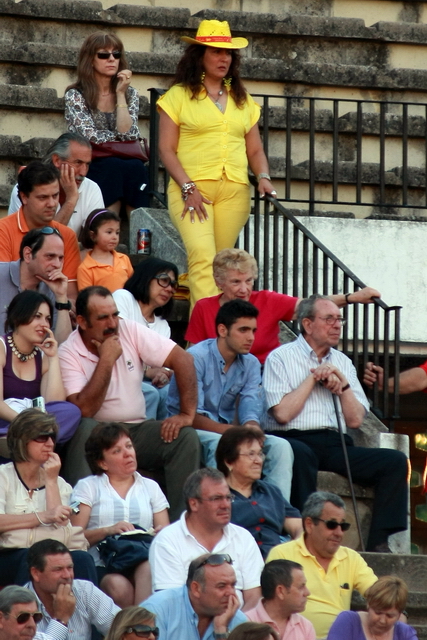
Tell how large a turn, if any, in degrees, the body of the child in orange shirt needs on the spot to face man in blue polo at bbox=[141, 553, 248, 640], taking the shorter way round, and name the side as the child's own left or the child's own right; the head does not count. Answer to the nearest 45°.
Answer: approximately 45° to the child's own right

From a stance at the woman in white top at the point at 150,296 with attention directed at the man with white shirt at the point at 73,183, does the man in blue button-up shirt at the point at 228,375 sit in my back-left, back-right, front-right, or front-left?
back-right

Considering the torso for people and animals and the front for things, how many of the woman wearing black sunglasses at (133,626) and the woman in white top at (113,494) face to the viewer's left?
0

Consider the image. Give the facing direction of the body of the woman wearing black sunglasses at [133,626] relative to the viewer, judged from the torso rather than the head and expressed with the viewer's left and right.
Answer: facing the viewer and to the right of the viewer

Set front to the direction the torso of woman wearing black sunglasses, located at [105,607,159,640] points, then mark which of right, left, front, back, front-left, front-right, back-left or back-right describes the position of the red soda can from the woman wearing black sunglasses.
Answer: back-left

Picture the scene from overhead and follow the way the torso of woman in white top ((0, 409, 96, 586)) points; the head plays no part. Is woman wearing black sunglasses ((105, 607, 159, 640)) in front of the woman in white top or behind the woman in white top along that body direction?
in front

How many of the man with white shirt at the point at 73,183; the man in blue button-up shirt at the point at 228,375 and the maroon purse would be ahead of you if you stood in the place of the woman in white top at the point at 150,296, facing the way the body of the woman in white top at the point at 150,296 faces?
1

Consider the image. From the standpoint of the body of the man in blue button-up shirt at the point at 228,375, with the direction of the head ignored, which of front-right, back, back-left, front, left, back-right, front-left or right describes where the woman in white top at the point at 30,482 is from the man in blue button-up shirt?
right

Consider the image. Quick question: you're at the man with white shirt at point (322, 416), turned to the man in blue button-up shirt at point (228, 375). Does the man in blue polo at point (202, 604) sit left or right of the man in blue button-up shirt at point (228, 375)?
left
